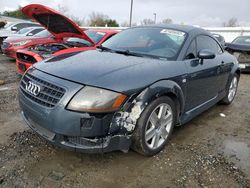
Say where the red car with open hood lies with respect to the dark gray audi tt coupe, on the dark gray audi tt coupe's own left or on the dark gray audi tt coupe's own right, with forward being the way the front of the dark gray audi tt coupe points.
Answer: on the dark gray audi tt coupe's own right

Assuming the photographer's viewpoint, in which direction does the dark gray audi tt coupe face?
facing the viewer and to the left of the viewer

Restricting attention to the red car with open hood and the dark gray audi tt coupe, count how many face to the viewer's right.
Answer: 0

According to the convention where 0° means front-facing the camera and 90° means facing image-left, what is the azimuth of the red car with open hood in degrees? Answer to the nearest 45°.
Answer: approximately 45°

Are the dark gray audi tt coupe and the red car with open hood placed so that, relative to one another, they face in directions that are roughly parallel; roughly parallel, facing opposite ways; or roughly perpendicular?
roughly parallel

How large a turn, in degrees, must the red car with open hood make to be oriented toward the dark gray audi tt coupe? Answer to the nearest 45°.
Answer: approximately 45° to its left
